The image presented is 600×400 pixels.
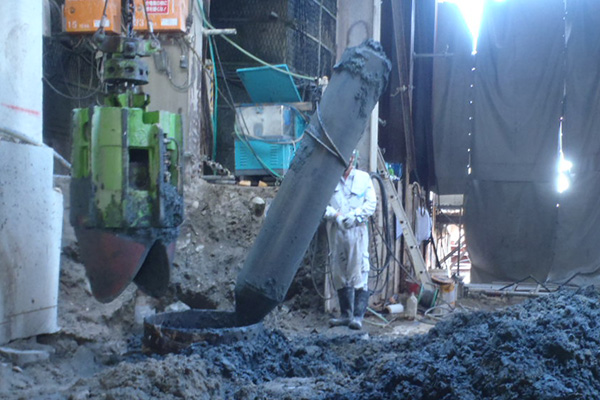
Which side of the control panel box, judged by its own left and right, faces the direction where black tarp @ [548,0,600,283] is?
left

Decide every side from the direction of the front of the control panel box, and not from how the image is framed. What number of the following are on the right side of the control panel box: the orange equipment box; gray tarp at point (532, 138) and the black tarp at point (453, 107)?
1

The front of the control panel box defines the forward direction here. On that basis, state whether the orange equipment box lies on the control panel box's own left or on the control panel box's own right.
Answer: on the control panel box's own right

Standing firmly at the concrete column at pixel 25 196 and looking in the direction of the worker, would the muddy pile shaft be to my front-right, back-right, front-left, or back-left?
front-right

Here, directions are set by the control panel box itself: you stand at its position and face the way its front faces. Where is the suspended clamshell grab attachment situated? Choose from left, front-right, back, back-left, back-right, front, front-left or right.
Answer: front

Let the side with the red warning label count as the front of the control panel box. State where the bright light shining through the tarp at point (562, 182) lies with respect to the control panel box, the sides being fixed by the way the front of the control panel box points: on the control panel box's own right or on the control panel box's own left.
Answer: on the control panel box's own left

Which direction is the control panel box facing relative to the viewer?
toward the camera

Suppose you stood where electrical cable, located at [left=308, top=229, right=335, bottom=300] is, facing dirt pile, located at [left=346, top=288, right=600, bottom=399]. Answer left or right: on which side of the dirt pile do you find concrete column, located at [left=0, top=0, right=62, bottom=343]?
right

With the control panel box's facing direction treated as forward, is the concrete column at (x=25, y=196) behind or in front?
in front
